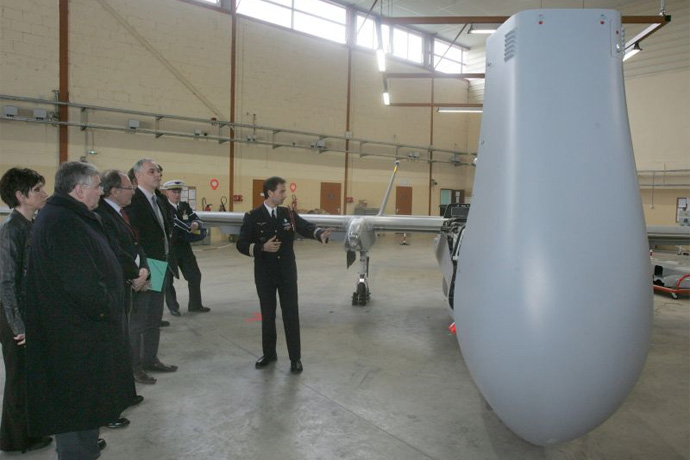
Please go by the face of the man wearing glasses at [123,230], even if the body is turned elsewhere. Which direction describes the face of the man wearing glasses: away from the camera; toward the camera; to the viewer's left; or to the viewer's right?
to the viewer's right

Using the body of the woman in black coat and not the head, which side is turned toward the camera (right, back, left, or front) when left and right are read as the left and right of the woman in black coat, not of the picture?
right

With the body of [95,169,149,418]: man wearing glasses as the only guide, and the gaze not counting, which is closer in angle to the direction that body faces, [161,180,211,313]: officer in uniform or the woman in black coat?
the officer in uniform

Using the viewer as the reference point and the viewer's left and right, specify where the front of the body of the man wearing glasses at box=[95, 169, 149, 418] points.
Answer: facing to the right of the viewer

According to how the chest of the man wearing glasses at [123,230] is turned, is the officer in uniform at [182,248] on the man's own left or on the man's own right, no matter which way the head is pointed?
on the man's own left

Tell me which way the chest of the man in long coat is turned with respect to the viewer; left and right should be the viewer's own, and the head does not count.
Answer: facing to the right of the viewer

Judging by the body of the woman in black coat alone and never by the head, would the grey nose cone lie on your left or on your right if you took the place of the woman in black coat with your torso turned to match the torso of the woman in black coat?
on your right

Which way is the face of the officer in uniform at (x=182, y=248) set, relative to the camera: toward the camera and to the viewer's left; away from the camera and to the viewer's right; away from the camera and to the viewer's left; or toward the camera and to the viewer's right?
toward the camera and to the viewer's right

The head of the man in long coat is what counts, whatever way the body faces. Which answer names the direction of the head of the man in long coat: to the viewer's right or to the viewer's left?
to the viewer's right

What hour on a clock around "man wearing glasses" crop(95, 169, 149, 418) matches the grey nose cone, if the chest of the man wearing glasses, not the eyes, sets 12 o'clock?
The grey nose cone is roughly at 2 o'clock from the man wearing glasses.

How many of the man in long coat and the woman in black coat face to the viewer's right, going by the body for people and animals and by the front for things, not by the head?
2
